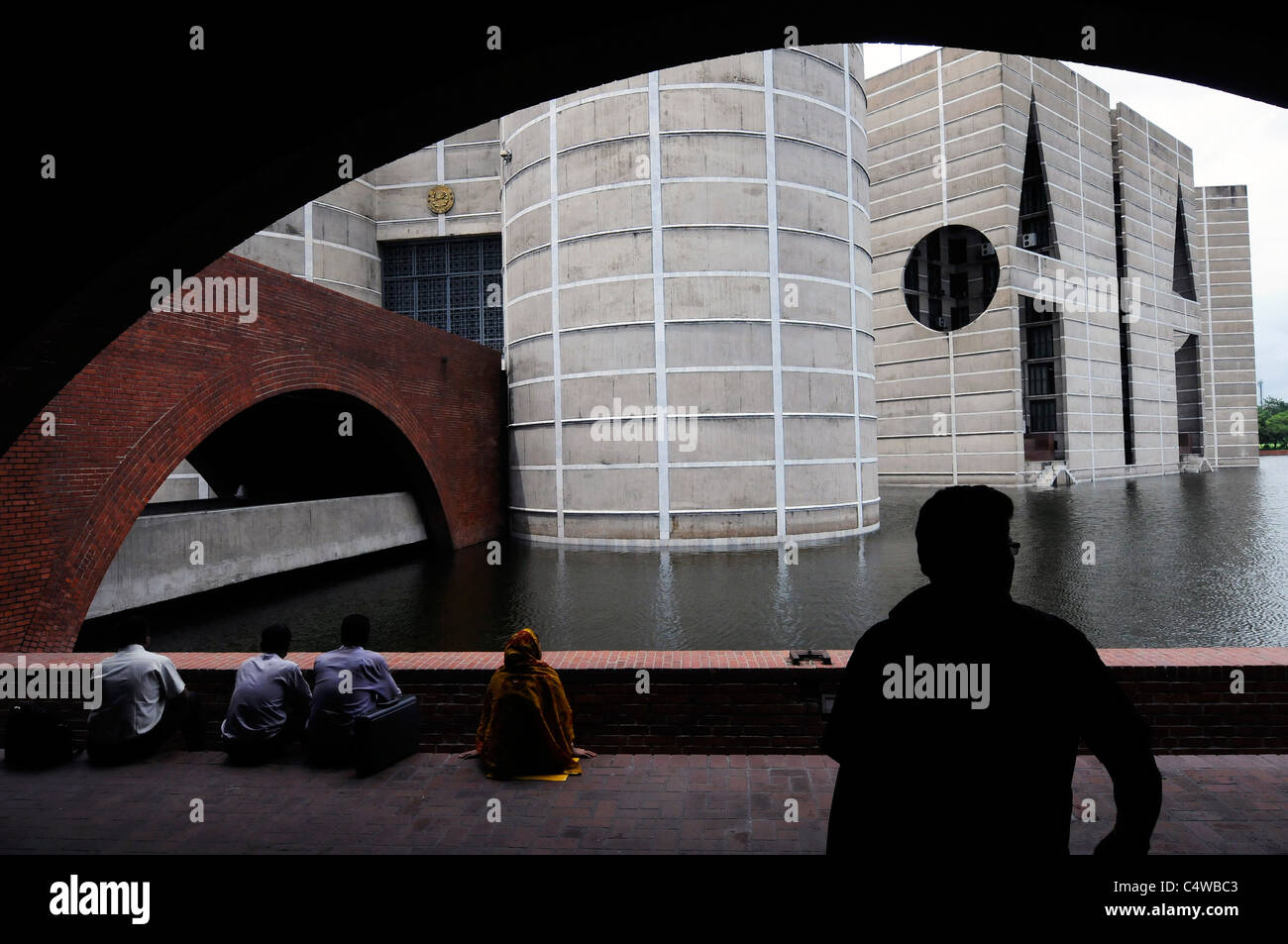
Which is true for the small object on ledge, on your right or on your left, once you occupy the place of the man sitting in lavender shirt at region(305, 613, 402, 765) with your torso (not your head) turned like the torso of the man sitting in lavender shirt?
on your right

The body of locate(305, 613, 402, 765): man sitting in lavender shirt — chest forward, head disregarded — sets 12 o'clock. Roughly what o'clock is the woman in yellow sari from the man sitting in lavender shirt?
The woman in yellow sari is roughly at 4 o'clock from the man sitting in lavender shirt.

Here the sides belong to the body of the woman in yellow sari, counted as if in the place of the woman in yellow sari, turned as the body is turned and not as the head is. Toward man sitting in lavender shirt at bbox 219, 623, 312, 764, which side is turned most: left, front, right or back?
left

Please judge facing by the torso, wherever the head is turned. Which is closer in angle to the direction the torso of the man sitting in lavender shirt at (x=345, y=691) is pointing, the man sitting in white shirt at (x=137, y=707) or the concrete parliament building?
the concrete parliament building

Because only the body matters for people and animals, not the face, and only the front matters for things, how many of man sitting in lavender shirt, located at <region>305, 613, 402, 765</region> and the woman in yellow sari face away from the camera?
2

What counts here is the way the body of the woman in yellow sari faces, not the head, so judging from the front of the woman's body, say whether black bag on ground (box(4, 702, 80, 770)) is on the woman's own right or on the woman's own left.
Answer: on the woman's own left

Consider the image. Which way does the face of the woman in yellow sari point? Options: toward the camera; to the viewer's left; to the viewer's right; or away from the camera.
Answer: away from the camera

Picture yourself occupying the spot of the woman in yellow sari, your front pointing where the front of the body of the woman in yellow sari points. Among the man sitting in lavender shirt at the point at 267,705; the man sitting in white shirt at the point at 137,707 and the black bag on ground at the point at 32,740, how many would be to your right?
0

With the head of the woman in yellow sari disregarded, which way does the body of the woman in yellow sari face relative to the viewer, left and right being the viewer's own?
facing away from the viewer

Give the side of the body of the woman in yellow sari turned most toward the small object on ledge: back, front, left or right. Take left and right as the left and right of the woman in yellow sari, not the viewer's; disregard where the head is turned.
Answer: right

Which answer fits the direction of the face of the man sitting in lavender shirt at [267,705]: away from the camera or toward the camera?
away from the camera

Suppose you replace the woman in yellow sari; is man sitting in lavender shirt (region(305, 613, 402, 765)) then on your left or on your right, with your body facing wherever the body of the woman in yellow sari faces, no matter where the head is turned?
on your left

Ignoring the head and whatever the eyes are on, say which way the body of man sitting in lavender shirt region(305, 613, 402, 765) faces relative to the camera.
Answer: away from the camera

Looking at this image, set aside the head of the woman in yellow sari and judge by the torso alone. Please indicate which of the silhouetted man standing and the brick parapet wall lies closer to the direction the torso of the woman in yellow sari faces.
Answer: the brick parapet wall

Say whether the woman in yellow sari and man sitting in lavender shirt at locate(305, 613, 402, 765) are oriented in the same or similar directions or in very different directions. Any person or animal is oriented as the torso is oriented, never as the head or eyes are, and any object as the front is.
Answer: same or similar directions

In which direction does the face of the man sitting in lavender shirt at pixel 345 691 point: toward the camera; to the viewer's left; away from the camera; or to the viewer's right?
away from the camera

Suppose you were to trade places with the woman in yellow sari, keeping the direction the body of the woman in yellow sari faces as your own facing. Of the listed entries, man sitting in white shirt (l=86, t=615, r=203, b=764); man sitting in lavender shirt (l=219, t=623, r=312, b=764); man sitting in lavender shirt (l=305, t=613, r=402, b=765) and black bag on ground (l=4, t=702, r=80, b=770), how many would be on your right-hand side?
0
